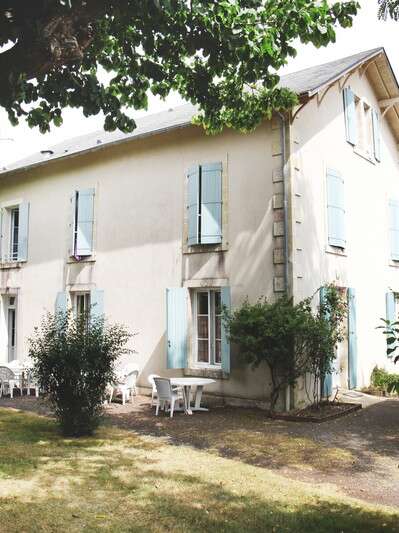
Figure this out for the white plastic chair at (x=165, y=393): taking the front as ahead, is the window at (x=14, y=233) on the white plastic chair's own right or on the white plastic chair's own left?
on the white plastic chair's own left

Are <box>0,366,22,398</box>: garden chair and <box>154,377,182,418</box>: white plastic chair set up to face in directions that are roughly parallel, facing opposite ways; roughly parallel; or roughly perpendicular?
roughly parallel

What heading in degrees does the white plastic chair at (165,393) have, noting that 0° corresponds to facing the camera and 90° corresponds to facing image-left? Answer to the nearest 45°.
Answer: approximately 225°

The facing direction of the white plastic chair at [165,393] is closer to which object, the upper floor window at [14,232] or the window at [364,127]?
the window

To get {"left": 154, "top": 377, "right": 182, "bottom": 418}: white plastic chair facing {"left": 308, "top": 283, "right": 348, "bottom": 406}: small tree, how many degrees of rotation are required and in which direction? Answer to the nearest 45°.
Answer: approximately 45° to its right

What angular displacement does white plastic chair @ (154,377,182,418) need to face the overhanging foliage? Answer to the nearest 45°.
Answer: approximately 135° to its right

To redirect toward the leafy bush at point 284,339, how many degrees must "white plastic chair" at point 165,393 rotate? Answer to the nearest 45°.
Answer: approximately 45° to its right
